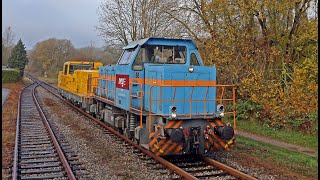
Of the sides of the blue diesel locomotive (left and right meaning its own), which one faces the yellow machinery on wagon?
back

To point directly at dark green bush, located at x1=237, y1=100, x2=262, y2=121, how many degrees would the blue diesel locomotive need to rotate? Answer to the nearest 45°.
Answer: approximately 90° to its left

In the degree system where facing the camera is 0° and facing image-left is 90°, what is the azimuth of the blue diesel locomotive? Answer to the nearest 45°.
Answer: approximately 315°
